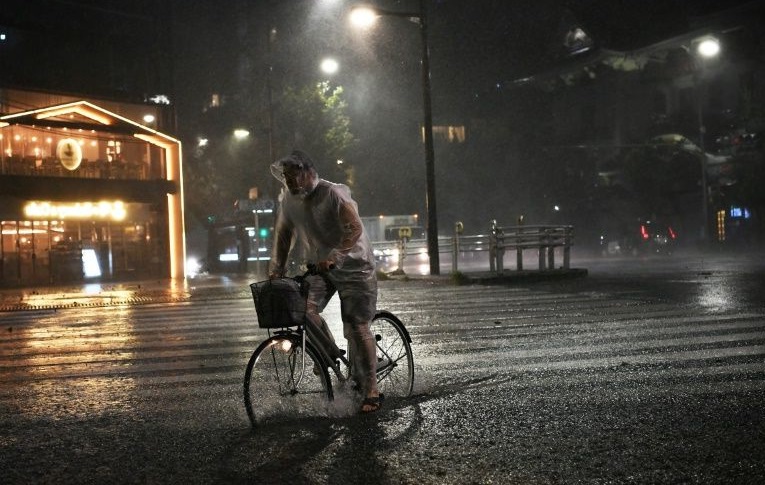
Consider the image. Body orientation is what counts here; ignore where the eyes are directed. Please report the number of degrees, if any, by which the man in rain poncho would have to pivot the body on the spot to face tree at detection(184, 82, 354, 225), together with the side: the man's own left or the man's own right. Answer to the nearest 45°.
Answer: approximately 135° to the man's own right

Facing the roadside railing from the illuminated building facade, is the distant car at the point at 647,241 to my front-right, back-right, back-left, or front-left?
front-left

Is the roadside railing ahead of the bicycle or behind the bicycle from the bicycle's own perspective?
behind

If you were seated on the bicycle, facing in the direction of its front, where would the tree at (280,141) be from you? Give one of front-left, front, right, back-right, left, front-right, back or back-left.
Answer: back-right

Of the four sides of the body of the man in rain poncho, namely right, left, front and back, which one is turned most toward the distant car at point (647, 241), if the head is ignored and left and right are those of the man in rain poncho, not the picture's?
back

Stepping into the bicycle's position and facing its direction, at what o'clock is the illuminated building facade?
The illuminated building facade is roughly at 4 o'clock from the bicycle.

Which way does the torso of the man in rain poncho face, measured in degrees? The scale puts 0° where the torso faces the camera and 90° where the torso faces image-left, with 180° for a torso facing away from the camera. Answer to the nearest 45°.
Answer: approximately 45°

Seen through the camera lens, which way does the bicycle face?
facing the viewer and to the left of the viewer

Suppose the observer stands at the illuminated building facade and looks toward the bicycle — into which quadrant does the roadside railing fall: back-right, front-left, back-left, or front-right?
front-left

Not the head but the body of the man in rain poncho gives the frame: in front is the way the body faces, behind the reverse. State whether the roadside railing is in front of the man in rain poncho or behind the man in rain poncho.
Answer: behind

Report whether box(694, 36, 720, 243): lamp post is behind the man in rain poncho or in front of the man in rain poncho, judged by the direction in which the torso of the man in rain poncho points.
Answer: behind

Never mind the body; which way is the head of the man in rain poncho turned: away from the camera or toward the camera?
toward the camera
